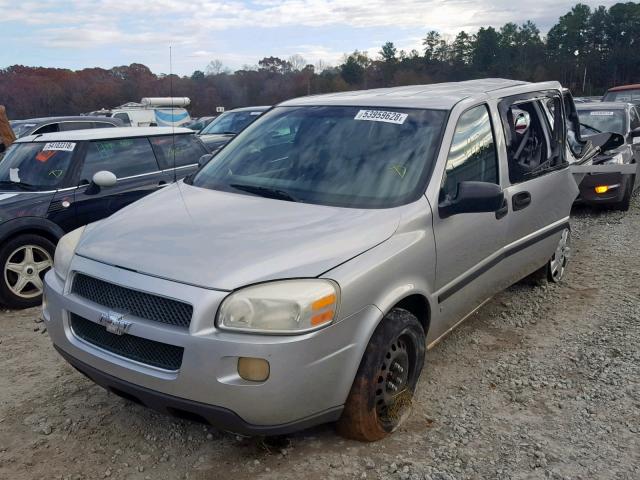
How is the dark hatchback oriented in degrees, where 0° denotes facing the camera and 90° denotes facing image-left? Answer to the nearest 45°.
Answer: approximately 45°

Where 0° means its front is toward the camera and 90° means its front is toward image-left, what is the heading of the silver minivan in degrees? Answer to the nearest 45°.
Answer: approximately 45°

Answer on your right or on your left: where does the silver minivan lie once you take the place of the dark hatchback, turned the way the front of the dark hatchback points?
on your left

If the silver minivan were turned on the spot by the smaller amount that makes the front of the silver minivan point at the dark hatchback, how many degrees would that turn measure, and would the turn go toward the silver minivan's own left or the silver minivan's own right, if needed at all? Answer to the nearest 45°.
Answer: approximately 90° to the silver minivan's own right
